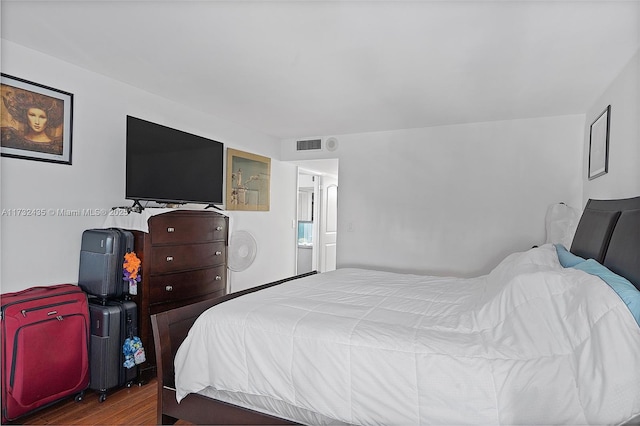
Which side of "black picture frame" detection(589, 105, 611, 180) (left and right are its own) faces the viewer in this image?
left

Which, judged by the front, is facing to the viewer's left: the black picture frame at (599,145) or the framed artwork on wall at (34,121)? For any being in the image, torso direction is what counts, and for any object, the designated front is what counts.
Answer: the black picture frame

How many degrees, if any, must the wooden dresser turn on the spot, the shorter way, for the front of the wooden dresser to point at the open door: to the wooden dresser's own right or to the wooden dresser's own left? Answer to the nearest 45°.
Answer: approximately 90° to the wooden dresser's own left

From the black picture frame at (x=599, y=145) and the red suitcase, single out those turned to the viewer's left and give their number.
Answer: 1

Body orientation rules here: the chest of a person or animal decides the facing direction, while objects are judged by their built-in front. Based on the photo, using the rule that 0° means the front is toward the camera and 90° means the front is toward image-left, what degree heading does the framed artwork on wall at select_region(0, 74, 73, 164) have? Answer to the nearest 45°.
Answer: approximately 315°

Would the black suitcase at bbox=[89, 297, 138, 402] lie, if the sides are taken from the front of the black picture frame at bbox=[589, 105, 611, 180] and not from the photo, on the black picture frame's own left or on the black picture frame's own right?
on the black picture frame's own left

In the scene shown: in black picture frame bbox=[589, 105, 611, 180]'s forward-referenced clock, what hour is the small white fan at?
The small white fan is roughly at 11 o'clock from the black picture frame.

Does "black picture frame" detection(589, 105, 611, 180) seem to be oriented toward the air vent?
yes
